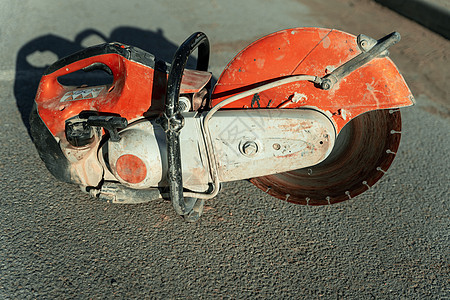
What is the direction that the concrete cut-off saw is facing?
to the viewer's right
